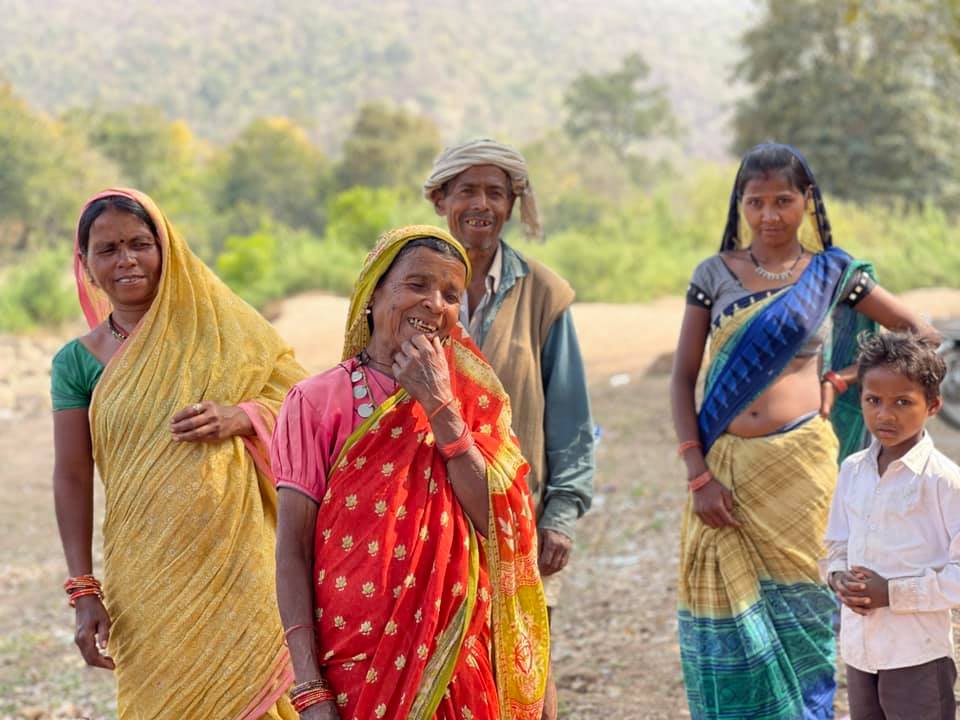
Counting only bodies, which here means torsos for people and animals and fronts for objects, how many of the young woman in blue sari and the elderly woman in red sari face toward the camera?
2

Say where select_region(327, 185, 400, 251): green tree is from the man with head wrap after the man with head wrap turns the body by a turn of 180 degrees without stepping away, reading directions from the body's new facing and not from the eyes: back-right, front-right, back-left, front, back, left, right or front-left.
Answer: front-left

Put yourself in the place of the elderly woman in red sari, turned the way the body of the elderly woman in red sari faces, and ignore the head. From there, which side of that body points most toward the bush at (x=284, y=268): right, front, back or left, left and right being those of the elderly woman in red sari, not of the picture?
back

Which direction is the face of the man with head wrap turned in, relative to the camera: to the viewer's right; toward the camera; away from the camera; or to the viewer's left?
toward the camera

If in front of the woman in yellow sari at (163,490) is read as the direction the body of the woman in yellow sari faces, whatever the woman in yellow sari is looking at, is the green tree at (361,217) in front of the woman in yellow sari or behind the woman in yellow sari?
behind

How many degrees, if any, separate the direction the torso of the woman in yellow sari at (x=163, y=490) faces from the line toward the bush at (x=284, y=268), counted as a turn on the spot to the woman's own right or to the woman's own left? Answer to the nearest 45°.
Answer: approximately 180°

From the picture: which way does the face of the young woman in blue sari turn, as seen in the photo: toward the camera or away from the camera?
toward the camera

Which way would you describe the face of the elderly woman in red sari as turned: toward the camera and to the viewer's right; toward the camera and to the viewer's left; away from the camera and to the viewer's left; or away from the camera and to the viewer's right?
toward the camera and to the viewer's right

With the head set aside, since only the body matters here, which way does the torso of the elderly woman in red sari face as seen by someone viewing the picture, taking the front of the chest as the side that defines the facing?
toward the camera

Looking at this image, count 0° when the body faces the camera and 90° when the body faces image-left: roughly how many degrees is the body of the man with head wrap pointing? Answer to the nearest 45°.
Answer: approximately 45°

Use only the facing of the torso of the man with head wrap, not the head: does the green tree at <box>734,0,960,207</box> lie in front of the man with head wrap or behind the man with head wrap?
behind

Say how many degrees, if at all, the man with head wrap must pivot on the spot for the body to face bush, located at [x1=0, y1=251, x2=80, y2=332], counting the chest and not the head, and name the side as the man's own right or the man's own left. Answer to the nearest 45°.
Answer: approximately 90° to the man's own right

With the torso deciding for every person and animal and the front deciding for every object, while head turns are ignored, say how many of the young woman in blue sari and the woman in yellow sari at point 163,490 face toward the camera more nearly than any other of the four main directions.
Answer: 2

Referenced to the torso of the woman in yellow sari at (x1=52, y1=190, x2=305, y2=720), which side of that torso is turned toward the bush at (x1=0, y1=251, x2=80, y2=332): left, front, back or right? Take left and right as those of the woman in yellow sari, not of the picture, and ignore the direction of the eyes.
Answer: back

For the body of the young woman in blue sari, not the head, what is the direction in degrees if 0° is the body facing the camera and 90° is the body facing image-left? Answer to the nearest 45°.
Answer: approximately 0°

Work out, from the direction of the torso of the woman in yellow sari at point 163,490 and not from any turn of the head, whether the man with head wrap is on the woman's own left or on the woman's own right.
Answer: on the woman's own left

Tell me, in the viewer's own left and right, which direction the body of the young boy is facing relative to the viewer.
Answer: facing the viewer and to the left of the viewer

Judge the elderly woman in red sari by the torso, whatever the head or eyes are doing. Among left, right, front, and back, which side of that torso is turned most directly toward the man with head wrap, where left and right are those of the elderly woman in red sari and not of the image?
back

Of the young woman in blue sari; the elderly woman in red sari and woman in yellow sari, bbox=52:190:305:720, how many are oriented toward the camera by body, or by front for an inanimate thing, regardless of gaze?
3
